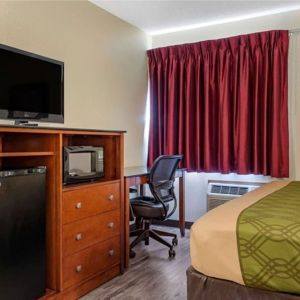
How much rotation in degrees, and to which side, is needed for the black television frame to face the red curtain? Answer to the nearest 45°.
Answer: approximately 45° to its left

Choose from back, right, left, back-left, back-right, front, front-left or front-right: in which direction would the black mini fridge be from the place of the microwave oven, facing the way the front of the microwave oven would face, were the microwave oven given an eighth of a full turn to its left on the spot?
back-right

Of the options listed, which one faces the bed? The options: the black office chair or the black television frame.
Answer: the black television frame

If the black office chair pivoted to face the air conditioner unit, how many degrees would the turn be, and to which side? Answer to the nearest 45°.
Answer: approximately 90° to its right

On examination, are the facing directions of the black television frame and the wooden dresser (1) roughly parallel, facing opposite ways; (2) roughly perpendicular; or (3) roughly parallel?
roughly parallel

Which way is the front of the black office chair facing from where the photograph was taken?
facing away from the viewer and to the left of the viewer

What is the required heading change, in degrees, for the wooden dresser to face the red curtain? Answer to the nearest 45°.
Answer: approximately 90° to its left

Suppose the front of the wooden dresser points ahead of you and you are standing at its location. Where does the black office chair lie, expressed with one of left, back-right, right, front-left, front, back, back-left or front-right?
left

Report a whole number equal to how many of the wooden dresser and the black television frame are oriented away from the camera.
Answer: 0

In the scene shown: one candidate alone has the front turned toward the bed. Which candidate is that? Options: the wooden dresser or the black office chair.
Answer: the wooden dresser

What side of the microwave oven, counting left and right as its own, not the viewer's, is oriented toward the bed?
front

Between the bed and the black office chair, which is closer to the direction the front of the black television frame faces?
the bed

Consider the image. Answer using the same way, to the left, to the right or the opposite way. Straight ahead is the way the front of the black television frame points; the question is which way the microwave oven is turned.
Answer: the same way

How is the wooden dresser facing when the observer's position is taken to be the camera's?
facing the viewer and to the right of the viewer
